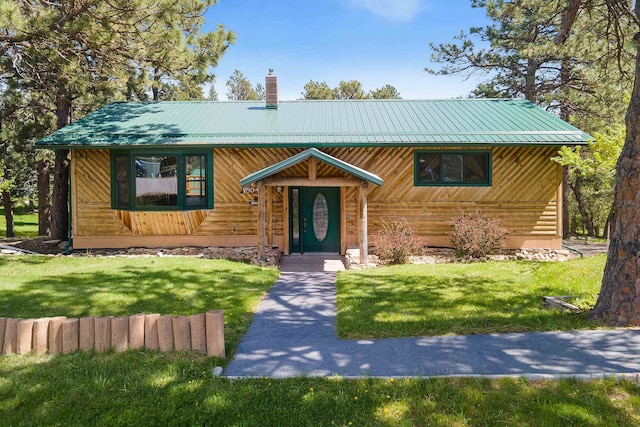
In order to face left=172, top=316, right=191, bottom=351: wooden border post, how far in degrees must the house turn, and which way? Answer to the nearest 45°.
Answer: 0° — it already faces it

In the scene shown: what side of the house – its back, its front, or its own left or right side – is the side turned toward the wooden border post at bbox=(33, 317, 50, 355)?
front

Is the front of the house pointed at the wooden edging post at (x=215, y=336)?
yes

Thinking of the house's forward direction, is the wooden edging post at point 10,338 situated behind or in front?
in front

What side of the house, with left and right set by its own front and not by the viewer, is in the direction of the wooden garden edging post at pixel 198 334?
front

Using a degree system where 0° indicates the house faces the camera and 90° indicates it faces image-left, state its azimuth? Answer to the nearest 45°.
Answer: approximately 0°

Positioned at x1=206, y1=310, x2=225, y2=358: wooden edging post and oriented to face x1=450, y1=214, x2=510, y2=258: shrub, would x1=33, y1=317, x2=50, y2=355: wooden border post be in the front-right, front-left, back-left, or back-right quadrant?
back-left

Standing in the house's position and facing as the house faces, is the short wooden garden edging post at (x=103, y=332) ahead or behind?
ahead
